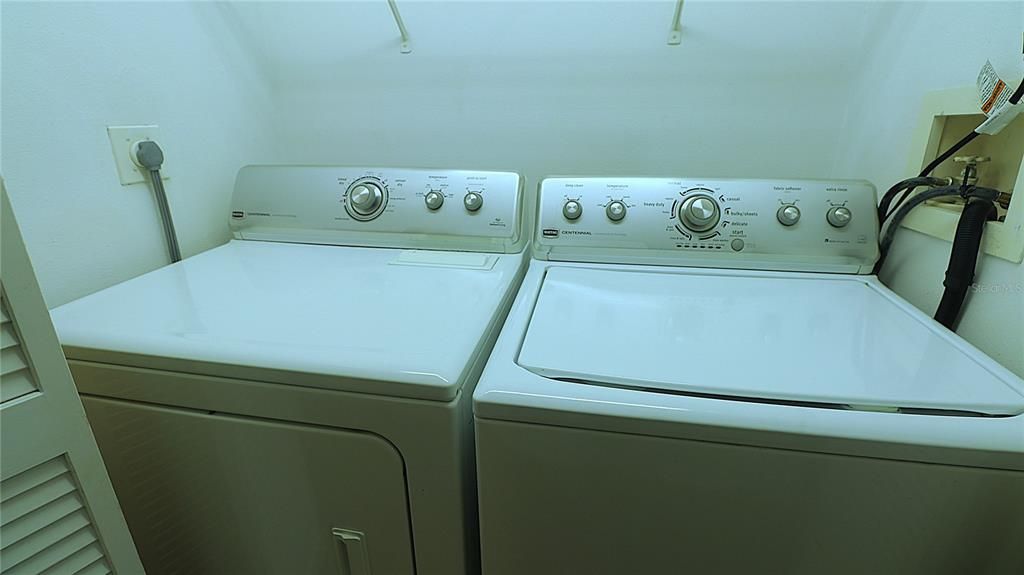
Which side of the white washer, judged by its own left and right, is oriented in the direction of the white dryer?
right

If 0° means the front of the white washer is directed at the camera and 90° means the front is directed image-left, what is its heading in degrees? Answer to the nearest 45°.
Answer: approximately 0°

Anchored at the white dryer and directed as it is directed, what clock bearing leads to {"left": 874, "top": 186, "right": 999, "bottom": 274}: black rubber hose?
The black rubber hose is roughly at 8 o'clock from the white dryer.

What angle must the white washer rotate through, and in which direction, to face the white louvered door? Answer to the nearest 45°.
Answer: approximately 45° to its right

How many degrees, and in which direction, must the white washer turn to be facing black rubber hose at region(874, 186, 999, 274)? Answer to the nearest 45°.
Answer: approximately 180°

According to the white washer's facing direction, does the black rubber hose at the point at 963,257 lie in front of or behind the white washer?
behind

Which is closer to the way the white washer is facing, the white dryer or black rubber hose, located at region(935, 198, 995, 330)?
the white dryer

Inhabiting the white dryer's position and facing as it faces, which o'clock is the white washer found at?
The white washer is roughly at 9 o'clock from the white dryer.

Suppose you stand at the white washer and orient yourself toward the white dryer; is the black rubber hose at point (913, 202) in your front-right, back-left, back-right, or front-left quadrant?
back-right

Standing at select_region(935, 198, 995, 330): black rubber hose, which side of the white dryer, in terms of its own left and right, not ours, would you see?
left

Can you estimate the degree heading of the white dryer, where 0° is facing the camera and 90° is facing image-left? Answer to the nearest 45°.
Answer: approximately 45°

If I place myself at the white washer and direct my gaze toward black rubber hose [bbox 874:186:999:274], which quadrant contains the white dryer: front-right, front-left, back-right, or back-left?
back-left
